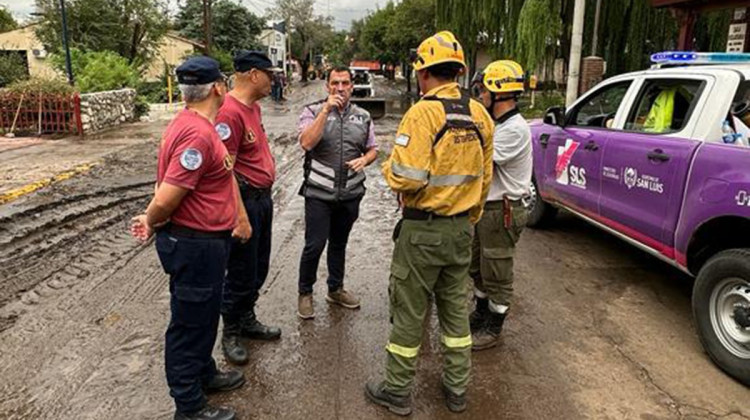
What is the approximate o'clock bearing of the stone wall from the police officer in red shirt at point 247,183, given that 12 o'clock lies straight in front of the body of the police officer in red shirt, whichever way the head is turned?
The stone wall is roughly at 7 o'clock from the police officer in red shirt.

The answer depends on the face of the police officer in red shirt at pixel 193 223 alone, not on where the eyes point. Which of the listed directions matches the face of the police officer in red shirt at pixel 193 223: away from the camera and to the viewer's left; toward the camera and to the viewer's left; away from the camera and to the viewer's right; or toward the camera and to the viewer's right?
away from the camera and to the viewer's right

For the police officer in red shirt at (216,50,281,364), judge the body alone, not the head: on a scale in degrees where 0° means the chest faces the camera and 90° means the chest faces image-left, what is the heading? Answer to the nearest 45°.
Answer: approximately 315°

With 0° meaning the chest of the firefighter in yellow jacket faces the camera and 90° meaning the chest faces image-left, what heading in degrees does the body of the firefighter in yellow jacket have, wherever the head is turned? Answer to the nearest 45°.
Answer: approximately 135°

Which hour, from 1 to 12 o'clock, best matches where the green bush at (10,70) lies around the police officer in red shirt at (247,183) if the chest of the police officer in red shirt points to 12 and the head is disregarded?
The green bush is roughly at 7 o'clock from the police officer in red shirt.

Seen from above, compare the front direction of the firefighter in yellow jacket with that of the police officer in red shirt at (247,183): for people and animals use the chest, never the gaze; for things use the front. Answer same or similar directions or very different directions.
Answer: very different directions

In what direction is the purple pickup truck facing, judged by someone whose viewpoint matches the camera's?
facing away from the viewer and to the left of the viewer

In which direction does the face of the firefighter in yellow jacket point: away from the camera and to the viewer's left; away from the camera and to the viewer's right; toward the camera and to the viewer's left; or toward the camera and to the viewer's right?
away from the camera and to the viewer's left

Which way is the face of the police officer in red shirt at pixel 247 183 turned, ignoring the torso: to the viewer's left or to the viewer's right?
to the viewer's right

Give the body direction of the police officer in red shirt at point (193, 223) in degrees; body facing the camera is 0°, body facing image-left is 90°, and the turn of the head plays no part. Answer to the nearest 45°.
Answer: approximately 270°

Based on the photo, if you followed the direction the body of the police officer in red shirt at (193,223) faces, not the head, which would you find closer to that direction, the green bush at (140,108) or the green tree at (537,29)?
the green tree
